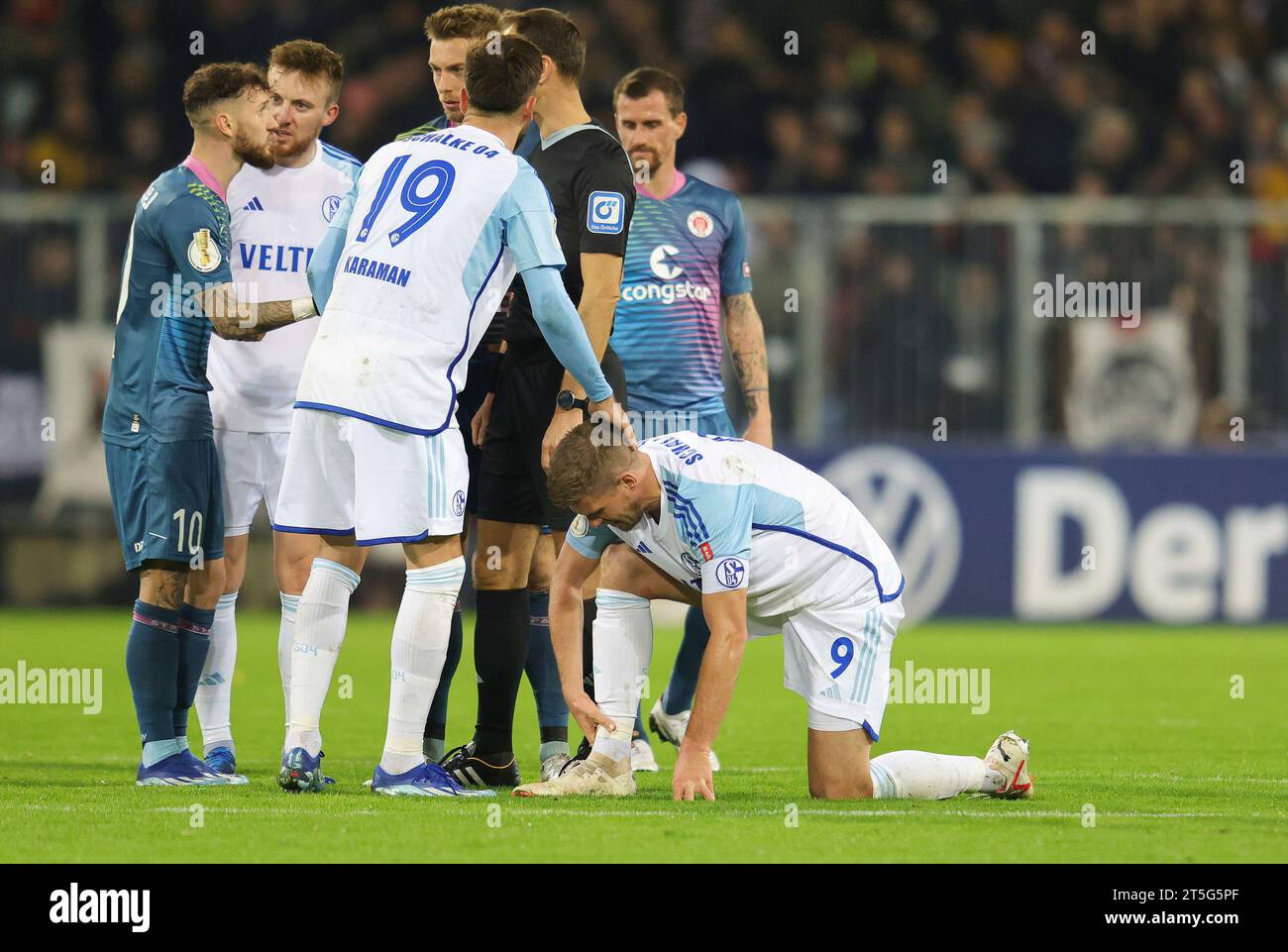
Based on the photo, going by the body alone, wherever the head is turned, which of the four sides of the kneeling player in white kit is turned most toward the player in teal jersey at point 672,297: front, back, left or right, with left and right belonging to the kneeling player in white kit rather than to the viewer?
right

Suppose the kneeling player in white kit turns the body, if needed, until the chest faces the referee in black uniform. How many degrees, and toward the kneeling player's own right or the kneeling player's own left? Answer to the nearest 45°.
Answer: approximately 45° to the kneeling player's own right

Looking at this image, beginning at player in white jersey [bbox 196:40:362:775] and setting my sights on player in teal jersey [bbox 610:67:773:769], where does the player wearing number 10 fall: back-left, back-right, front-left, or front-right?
back-right

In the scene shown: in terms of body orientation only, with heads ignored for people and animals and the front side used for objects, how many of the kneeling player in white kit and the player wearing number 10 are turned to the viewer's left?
1

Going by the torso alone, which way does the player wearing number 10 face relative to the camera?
to the viewer's right

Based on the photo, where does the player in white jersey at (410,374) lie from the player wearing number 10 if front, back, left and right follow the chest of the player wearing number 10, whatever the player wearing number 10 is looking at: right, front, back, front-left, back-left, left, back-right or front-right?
front-right

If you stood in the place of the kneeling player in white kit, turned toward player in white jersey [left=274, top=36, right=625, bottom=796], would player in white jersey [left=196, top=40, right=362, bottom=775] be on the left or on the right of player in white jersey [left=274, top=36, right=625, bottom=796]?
right

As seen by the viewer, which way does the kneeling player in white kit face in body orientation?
to the viewer's left

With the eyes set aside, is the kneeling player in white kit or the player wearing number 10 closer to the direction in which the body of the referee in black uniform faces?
the player wearing number 10

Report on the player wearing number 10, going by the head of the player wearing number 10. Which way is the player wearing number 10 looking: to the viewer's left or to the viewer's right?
to the viewer's right

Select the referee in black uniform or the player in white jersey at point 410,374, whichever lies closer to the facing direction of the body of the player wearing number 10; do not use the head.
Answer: the referee in black uniform

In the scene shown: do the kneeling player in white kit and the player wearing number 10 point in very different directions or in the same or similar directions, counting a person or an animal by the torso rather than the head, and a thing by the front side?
very different directions
